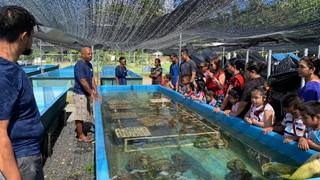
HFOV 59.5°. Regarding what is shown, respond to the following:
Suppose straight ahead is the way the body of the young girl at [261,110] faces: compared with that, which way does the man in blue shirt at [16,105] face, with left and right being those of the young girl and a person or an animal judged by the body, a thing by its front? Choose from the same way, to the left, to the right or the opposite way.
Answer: the opposite way

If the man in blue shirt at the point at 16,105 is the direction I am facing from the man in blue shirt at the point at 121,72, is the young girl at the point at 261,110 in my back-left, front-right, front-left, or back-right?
front-left

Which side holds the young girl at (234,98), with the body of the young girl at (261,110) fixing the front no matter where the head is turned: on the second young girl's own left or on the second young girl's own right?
on the second young girl's own right

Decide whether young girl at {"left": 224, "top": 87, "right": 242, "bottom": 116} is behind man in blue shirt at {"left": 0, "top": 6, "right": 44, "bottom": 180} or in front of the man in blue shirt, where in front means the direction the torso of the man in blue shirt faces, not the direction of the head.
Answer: in front

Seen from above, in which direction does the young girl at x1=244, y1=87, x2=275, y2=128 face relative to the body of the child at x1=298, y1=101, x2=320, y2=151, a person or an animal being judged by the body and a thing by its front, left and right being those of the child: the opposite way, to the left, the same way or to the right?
the same way

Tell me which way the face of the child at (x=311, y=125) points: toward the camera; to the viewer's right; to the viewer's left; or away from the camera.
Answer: to the viewer's left

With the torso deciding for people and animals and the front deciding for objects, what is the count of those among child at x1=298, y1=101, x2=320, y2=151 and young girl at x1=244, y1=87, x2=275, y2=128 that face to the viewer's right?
0

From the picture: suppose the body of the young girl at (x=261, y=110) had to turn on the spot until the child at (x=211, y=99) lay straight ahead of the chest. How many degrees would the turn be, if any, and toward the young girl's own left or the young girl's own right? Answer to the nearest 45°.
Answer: approximately 90° to the young girl's own right

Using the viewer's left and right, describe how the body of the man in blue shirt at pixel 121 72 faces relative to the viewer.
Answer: facing the viewer and to the right of the viewer

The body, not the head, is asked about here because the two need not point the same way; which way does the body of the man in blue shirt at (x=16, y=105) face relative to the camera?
to the viewer's right

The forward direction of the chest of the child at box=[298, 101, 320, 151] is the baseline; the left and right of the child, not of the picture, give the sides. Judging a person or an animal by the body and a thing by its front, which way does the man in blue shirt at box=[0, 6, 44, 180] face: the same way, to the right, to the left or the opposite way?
the opposite way

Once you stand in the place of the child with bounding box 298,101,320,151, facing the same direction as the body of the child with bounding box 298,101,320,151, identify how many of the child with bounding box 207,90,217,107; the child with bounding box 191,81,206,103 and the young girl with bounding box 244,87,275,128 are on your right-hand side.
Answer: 3

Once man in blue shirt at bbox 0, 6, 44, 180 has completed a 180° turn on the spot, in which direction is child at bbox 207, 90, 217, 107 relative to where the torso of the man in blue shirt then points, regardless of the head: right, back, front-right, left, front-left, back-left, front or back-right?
back-right

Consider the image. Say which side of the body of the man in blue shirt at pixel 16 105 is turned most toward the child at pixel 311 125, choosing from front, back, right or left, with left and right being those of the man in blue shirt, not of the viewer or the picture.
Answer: front

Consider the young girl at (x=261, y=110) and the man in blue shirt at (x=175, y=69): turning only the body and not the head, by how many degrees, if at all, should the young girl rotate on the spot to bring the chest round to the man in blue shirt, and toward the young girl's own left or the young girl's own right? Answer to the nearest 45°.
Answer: approximately 90° to the young girl's own right

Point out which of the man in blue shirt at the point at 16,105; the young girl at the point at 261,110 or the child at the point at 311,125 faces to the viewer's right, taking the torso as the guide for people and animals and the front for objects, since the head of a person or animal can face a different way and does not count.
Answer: the man in blue shirt

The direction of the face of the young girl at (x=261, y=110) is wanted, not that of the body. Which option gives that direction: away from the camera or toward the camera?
toward the camera

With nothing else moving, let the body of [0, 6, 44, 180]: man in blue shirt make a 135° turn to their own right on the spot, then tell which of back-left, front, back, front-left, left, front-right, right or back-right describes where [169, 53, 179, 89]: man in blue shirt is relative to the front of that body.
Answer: back
